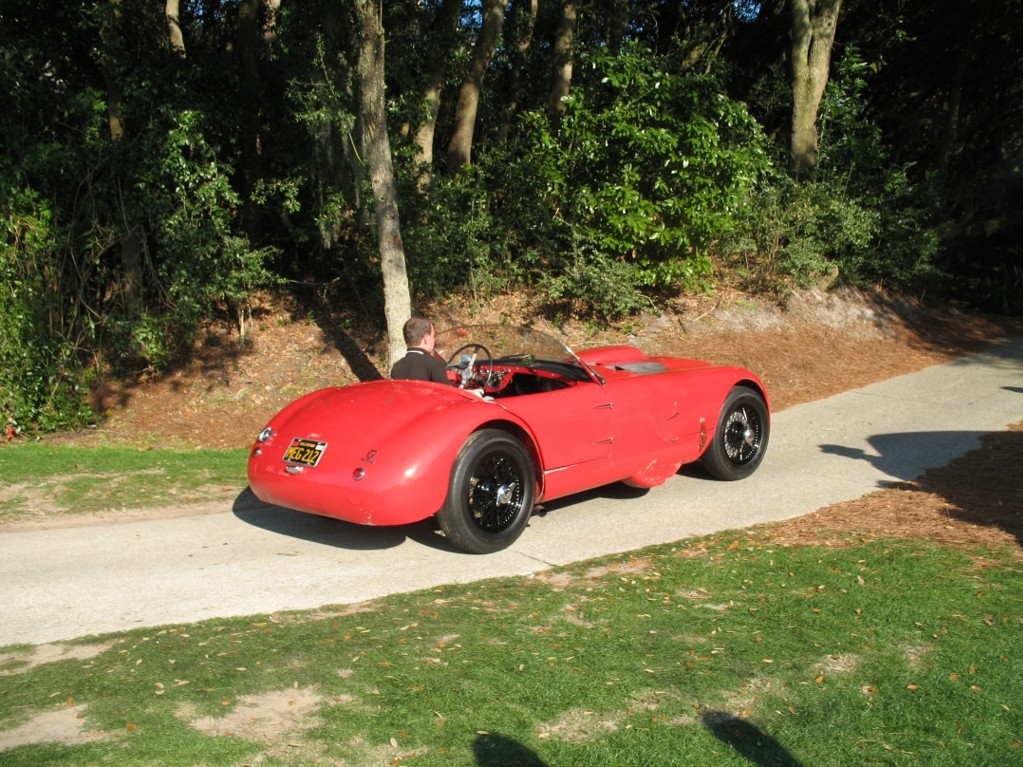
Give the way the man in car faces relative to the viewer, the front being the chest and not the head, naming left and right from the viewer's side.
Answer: facing away from the viewer and to the right of the viewer

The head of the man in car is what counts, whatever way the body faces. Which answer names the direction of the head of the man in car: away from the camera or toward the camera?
away from the camera

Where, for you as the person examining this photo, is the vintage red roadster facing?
facing away from the viewer and to the right of the viewer
